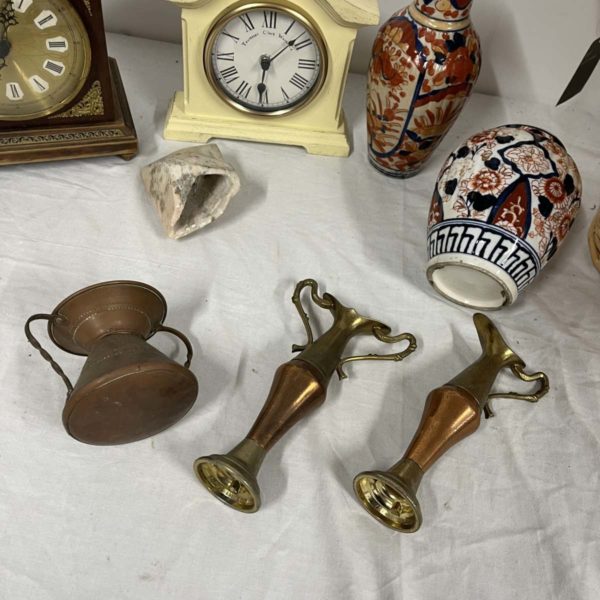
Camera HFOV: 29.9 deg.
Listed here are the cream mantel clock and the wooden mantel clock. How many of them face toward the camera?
2

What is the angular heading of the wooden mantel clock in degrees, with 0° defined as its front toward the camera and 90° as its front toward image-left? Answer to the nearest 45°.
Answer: approximately 0°
